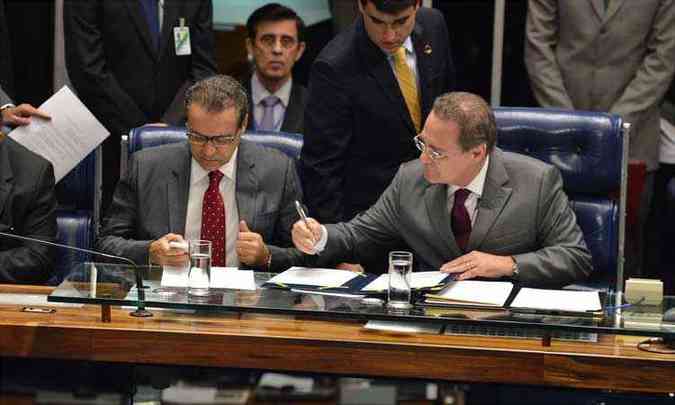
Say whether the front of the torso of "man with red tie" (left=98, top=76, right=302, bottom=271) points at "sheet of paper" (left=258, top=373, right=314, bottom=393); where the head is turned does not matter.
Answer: yes

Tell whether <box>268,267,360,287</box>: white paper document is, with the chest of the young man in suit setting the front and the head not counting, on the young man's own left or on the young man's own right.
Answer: on the young man's own right

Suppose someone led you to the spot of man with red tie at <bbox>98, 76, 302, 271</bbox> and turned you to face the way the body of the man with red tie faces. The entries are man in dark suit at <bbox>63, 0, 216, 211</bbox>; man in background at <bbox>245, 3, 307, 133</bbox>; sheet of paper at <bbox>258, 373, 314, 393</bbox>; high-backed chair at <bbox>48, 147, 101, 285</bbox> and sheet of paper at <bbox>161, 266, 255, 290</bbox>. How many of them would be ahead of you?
2

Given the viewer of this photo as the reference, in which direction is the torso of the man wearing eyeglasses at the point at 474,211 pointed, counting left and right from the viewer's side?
facing the viewer and to the left of the viewer

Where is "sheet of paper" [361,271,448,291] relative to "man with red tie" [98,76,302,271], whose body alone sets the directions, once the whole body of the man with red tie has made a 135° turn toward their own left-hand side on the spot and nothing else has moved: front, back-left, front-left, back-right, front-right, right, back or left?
right

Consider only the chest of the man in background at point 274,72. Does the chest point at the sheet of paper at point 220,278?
yes

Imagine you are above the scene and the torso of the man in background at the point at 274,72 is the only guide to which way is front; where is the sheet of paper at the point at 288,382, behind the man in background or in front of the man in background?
in front

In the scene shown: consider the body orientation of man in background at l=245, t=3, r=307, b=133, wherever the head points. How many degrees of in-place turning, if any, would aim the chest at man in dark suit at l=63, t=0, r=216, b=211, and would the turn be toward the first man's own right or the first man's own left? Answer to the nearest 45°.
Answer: approximately 90° to the first man's own right

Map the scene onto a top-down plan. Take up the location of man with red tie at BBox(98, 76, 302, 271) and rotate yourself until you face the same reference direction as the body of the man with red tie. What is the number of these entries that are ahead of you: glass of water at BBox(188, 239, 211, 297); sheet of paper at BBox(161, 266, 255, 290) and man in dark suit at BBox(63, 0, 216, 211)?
2
